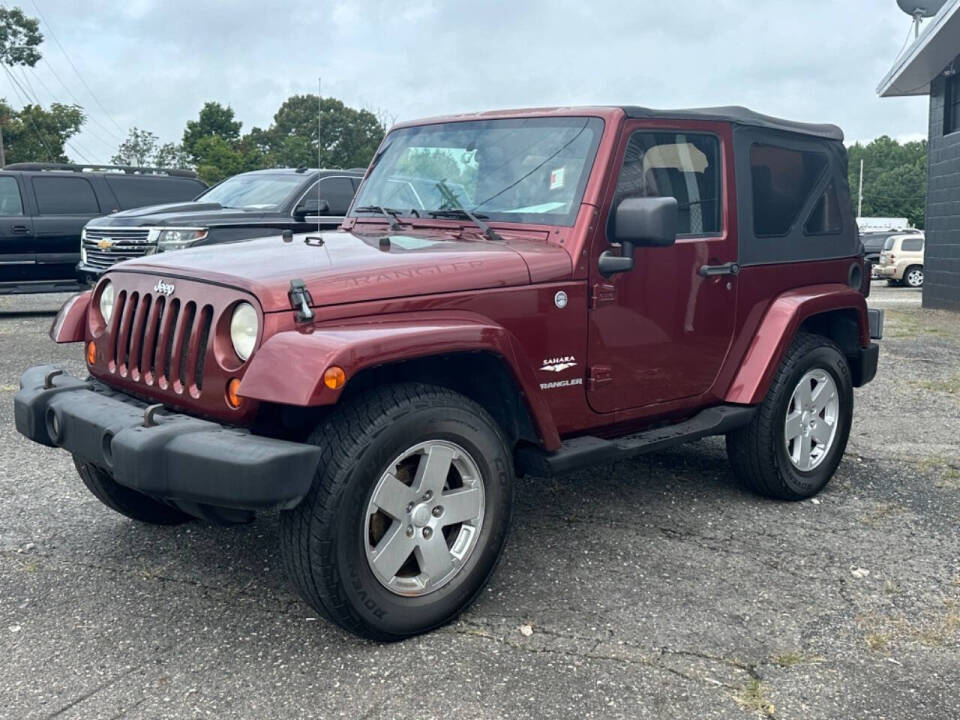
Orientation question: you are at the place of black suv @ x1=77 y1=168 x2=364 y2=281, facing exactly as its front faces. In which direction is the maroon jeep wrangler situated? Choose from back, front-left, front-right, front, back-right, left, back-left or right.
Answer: front-left

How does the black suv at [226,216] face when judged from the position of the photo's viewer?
facing the viewer and to the left of the viewer

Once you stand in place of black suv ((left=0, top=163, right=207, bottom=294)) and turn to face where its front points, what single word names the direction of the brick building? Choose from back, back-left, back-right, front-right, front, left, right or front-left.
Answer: back

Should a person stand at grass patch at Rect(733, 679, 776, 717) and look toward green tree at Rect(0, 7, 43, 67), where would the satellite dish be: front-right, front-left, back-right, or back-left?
front-right

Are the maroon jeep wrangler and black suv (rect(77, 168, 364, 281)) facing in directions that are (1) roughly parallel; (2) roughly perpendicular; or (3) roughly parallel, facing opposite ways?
roughly parallel

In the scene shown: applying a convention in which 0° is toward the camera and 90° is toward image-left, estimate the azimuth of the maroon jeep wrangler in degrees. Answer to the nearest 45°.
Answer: approximately 45°

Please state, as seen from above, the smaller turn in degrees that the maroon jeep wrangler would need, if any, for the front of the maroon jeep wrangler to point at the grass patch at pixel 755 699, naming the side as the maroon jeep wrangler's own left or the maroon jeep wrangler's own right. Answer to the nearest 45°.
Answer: approximately 90° to the maroon jeep wrangler's own left

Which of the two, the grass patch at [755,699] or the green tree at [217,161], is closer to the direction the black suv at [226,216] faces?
the grass patch

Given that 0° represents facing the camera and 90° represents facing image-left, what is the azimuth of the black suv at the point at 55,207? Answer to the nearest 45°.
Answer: approximately 90°

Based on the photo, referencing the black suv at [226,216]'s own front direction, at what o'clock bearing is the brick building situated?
The brick building is roughly at 7 o'clock from the black suv.

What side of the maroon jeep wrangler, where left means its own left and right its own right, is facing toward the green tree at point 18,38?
right
